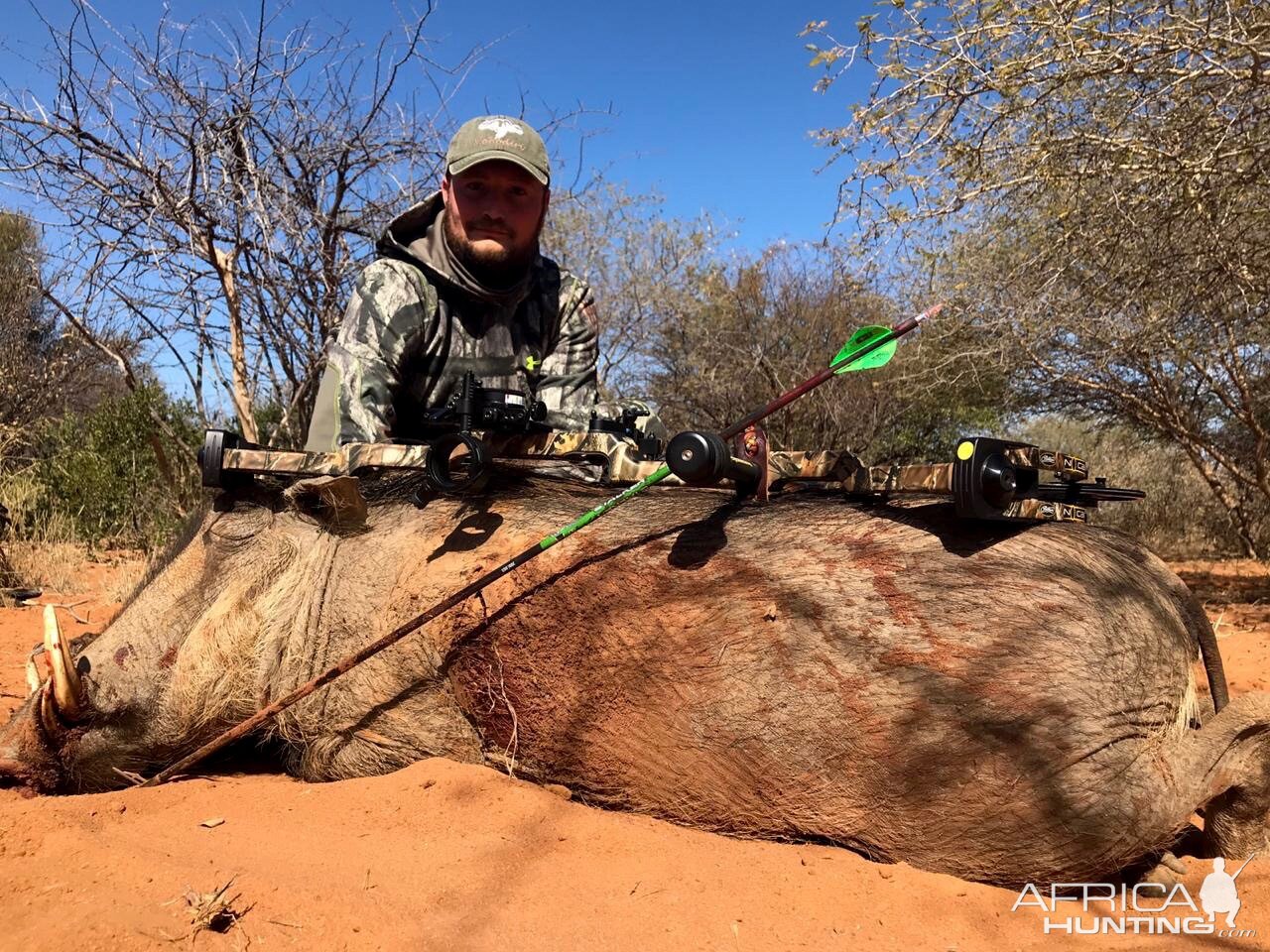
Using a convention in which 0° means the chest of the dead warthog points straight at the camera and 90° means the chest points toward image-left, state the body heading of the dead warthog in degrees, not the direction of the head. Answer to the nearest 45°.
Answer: approximately 90°

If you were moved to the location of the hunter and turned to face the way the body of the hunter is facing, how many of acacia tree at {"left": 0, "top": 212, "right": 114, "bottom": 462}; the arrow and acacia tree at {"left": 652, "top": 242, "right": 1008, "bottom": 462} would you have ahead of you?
1

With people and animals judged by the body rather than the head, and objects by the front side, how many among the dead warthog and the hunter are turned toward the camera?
1

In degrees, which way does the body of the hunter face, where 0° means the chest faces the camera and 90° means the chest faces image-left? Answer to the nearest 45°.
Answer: approximately 0°

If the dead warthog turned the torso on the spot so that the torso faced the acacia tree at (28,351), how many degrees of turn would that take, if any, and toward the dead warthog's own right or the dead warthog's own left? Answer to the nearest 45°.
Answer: approximately 45° to the dead warthog's own right

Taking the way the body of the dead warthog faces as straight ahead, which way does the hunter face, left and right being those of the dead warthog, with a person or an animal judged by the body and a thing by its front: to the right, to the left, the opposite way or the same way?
to the left

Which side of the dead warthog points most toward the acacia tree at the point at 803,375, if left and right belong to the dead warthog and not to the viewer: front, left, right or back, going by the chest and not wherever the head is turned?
right

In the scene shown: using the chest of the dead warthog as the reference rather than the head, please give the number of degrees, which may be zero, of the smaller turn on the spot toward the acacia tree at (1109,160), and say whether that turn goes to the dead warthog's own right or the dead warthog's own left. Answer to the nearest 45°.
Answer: approximately 135° to the dead warthog's own right

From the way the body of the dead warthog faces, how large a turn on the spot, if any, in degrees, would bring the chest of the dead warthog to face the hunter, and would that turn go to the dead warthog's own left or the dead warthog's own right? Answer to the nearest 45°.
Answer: approximately 45° to the dead warthog's own right
